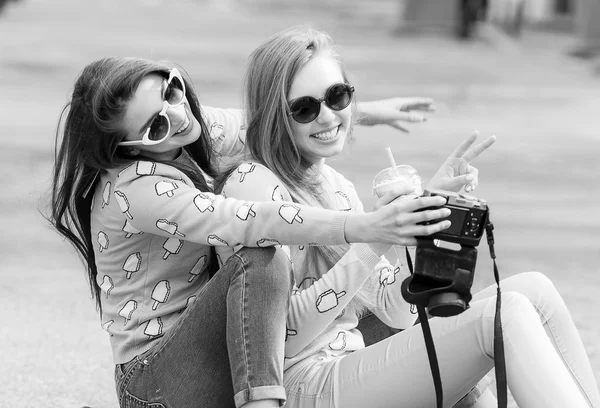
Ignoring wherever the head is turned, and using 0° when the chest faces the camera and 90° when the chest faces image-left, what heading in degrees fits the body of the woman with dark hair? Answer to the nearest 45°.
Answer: approximately 270°

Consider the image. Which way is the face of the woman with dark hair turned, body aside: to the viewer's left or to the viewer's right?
to the viewer's right
